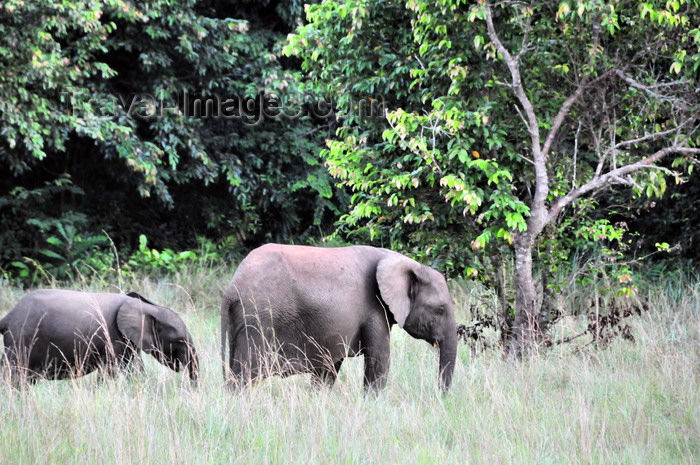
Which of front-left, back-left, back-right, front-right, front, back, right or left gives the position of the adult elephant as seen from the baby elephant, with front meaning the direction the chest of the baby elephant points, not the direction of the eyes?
front-right

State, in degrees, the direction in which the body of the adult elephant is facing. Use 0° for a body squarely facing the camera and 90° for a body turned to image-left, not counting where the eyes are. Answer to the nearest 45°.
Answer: approximately 270°

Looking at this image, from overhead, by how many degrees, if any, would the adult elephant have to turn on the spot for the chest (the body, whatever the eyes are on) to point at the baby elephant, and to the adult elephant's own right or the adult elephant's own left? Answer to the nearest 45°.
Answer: approximately 180°

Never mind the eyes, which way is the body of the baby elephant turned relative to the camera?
to the viewer's right
